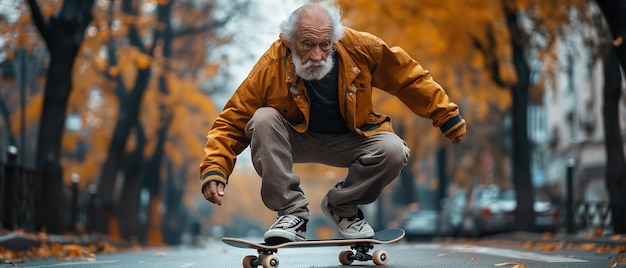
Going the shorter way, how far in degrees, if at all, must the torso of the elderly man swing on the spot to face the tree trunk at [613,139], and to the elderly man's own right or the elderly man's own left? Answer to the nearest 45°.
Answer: approximately 135° to the elderly man's own left

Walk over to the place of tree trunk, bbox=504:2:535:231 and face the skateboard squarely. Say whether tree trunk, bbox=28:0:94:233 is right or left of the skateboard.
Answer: right

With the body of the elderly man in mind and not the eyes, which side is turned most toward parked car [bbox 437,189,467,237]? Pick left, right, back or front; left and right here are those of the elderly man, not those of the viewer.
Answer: back

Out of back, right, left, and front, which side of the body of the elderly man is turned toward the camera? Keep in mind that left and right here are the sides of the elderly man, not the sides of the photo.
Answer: front

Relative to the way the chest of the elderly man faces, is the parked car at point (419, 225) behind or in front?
behind

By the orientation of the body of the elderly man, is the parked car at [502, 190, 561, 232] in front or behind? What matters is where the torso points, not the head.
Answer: behind
